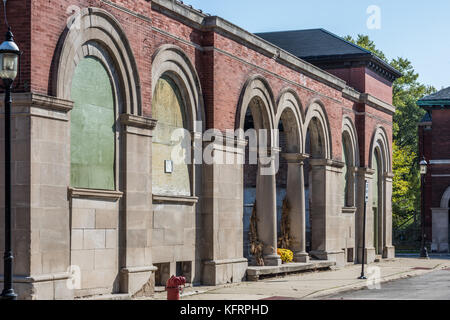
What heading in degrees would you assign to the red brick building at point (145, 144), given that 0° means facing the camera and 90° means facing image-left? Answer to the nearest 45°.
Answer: approximately 315°

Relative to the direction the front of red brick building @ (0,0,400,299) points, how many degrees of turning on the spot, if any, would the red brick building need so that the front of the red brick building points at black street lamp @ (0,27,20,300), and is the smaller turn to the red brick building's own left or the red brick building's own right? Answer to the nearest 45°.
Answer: approximately 45° to the red brick building's own right
